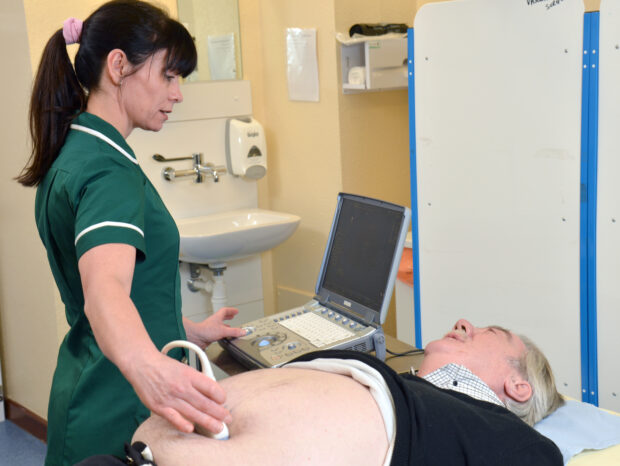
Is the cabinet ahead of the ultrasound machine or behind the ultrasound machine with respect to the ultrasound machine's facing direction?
behind

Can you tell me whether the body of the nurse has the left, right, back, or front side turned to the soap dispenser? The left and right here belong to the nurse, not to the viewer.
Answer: left

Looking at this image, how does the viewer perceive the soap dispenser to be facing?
facing the viewer and to the right of the viewer

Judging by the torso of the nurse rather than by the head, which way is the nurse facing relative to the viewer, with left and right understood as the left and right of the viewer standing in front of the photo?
facing to the right of the viewer

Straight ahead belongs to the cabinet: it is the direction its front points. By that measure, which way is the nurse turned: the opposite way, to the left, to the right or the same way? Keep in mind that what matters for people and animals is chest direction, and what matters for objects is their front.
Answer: to the left

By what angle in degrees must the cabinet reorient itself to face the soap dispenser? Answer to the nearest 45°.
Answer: approximately 90° to its right

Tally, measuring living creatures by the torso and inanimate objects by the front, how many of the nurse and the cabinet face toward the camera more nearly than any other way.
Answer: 1

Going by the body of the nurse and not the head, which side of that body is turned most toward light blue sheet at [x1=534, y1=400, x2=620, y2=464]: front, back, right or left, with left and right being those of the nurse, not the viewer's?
front

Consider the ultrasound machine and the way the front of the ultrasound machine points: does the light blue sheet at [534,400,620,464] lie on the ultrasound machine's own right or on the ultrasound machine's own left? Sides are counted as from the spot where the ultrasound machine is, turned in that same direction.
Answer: on the ultrasound machine's own left

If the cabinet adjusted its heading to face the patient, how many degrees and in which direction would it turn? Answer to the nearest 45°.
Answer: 0° — it already faces them

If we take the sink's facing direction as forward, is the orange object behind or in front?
in front

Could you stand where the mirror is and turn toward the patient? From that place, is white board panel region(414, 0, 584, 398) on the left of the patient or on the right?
left

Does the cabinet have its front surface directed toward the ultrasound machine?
yes

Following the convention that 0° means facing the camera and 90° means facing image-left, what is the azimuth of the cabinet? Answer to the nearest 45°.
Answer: approximately 0°
